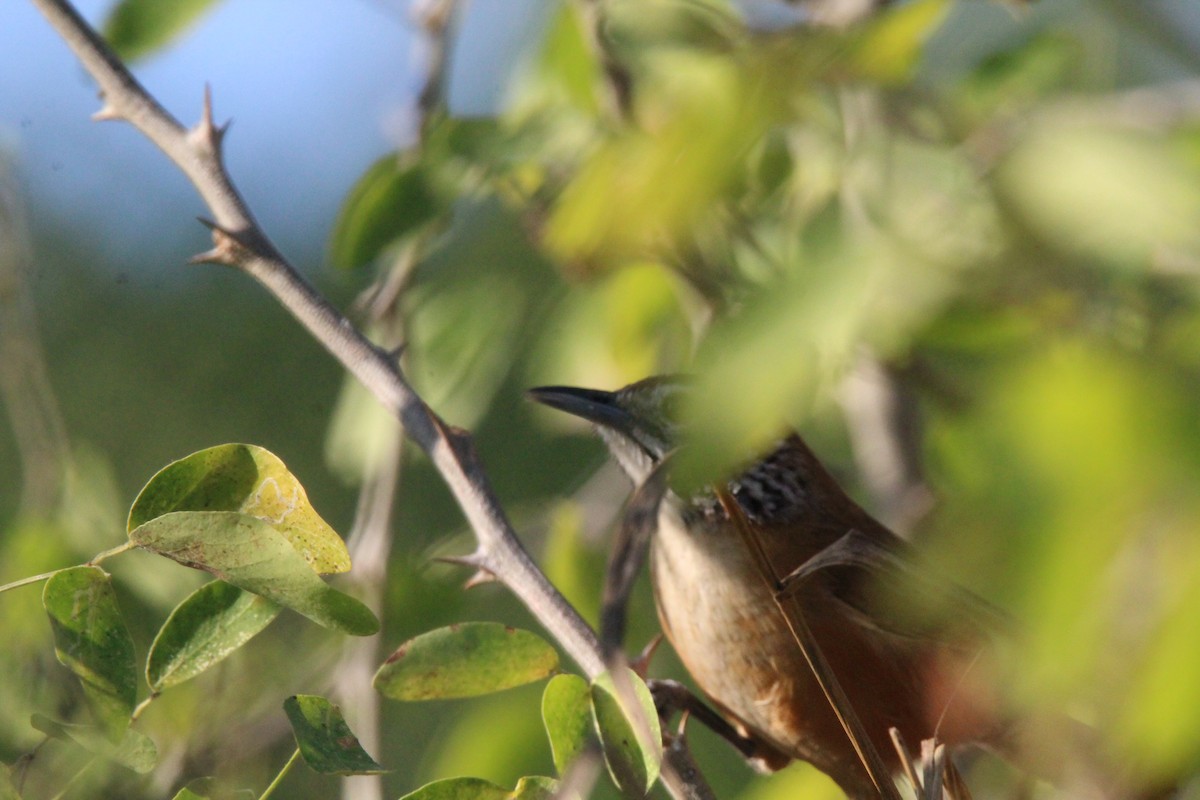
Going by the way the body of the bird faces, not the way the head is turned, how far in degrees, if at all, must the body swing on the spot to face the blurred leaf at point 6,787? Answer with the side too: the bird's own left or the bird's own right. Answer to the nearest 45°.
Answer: approximately 45° to the bird's own left

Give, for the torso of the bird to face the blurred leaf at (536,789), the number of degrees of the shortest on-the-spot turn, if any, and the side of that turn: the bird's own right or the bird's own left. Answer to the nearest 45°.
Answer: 0° — it already faces it

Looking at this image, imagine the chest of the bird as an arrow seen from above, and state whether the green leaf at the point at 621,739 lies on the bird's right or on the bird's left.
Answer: on the bird's left

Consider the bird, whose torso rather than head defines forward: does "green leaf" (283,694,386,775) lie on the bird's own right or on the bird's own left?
on the bird's own right

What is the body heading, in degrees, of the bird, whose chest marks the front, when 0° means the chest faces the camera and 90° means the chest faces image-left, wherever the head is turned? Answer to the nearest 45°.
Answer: approximately 90°

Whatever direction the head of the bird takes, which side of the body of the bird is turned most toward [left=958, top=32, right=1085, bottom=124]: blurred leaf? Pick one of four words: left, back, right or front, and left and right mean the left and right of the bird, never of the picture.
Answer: back
